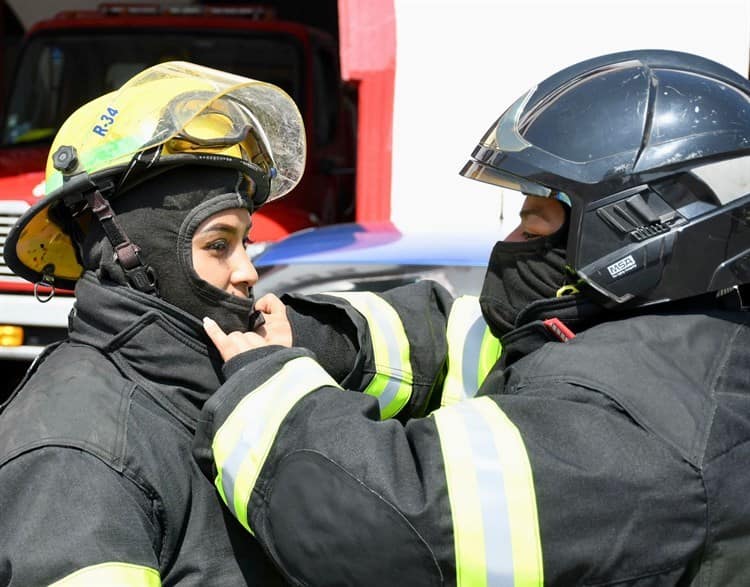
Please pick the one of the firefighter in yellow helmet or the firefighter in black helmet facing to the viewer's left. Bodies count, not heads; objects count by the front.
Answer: the firefighter in black helmet

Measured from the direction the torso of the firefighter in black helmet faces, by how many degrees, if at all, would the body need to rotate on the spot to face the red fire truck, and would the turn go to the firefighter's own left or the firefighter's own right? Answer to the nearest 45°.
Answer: approximately 45° to the firefighter's own right

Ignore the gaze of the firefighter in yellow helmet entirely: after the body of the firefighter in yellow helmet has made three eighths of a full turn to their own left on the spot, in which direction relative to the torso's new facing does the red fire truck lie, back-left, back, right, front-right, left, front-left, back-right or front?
front-right

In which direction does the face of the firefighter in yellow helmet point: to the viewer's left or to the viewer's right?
to the viewer's right

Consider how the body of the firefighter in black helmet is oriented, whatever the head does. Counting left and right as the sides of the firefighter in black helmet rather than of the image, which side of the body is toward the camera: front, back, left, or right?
left

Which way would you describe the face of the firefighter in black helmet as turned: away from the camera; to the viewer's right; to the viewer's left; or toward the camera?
to the viewer's left

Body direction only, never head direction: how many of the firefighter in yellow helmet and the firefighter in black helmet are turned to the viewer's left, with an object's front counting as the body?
1

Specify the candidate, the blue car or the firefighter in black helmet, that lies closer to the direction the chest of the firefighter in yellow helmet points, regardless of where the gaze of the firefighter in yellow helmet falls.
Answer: the firefighter in black helmet

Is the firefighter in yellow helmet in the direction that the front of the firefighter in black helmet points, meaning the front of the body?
yes

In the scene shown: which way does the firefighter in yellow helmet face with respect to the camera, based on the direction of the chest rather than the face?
to the viewer's right

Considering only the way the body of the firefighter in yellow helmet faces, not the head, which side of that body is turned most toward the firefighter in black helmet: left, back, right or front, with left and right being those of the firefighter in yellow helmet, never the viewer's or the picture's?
front

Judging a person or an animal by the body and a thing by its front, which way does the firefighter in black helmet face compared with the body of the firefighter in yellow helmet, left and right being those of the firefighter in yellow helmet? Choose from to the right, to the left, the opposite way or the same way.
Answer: the opposite way
